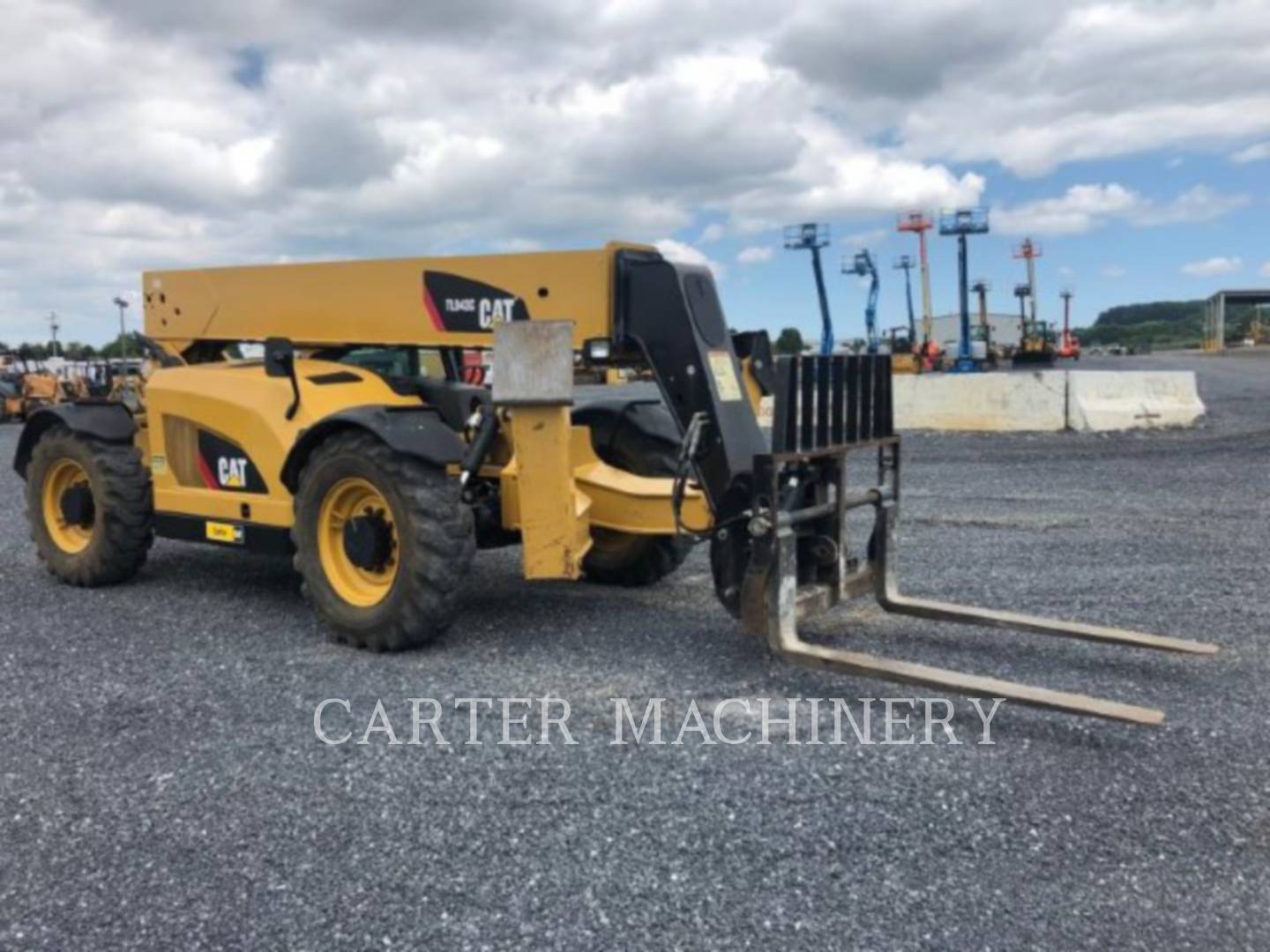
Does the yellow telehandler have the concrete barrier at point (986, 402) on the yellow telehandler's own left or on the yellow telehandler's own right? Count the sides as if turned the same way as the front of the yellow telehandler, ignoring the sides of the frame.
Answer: on the yellow telehandler's own left

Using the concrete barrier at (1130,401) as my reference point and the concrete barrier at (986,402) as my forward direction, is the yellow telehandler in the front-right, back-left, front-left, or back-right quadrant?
front-left

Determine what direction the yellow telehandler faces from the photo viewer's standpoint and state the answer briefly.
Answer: facing the viewer and to the right of the viewer

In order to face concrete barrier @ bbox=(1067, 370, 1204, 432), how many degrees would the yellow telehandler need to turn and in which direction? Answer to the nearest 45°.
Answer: approximately 90° to its left
